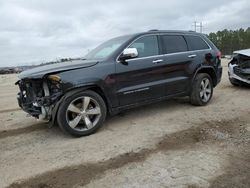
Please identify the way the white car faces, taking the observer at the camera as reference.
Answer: facing the viewer and to the left of the viewer

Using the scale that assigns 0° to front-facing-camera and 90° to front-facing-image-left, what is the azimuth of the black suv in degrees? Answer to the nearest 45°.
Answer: approximately 45°

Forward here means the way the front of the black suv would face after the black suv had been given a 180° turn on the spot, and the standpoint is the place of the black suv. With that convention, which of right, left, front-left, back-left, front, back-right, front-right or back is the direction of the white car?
front
